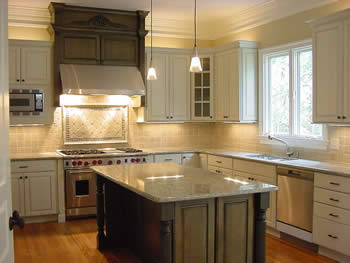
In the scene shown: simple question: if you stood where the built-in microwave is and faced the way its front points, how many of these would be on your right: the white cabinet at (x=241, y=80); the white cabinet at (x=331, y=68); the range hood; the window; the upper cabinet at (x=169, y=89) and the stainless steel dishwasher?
0

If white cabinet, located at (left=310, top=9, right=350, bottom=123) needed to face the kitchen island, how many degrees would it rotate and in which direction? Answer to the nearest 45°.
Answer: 0° — it already faces it

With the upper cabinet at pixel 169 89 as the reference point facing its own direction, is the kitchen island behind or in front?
in front

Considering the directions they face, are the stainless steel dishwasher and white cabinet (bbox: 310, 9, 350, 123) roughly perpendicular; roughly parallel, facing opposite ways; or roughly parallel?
roughly parallel

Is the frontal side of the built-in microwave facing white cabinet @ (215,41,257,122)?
no

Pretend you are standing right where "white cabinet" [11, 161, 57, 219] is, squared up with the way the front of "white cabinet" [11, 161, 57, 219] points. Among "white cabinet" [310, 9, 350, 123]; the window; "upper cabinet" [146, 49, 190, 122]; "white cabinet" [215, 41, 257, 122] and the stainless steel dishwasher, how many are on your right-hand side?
0

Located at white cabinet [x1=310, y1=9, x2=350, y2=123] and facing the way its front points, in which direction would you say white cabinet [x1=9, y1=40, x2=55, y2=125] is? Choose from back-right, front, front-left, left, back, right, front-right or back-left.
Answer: front-right

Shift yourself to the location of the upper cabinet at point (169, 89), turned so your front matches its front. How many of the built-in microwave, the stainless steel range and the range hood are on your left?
0

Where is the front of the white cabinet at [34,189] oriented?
toward the camera

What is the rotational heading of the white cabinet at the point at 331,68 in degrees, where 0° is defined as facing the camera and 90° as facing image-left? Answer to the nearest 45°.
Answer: approximately 45°

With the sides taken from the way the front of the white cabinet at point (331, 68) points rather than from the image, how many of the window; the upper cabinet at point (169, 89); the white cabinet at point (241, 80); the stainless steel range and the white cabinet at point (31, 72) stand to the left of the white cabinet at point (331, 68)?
0

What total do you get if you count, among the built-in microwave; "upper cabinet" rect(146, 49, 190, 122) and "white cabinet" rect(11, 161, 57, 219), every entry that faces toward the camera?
3

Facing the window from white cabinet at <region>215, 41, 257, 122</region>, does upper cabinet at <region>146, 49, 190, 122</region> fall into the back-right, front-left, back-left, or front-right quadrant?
back-right

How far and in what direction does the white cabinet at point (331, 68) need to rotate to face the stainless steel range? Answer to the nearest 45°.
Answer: approximately 45° to its right

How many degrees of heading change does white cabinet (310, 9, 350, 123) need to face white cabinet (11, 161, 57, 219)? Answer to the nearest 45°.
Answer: approximately 45° to its right

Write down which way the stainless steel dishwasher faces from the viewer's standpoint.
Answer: facing the viewer and to the left of the viewer

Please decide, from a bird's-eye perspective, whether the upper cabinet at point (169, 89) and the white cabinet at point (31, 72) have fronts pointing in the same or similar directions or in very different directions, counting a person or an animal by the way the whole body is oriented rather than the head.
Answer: same or similar directions

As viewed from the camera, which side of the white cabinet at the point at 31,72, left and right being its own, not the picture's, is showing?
front
